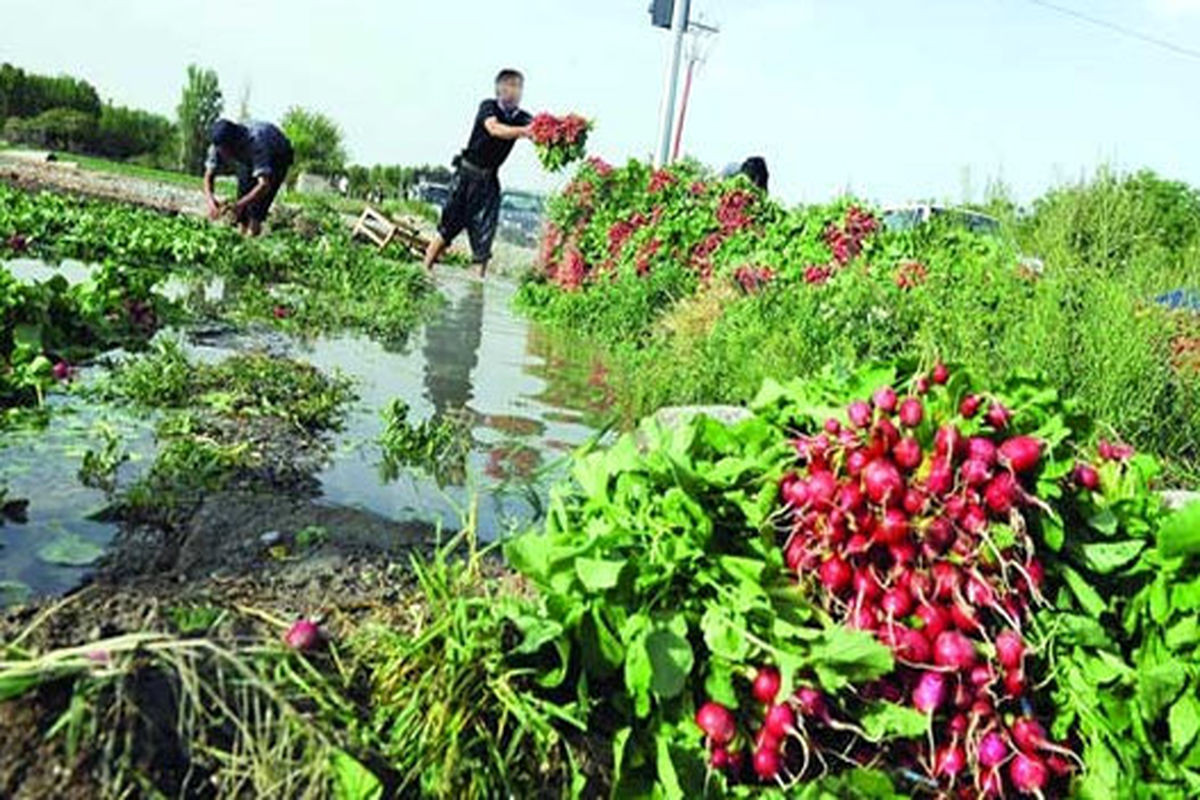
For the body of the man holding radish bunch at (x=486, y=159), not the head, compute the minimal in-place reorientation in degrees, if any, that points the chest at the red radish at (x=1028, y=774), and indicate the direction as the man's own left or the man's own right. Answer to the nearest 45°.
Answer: approximately 45° to the man's own right

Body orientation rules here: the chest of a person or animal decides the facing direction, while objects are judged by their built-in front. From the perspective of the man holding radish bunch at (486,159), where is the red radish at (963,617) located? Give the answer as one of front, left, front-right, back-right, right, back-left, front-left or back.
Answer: front-right

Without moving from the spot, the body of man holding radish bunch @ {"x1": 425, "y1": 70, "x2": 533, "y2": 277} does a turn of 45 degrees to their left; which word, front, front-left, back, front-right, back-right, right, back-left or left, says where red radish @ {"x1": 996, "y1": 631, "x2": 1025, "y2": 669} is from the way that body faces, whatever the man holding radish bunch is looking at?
right

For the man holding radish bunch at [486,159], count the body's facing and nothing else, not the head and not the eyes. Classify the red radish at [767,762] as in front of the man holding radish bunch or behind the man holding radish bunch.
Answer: in front

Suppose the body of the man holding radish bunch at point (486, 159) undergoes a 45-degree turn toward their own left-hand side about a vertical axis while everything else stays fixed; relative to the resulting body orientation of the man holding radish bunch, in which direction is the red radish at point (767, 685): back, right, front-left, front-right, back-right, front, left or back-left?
right

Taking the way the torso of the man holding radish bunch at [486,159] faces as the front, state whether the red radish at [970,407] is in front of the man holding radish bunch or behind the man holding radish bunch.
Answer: in front

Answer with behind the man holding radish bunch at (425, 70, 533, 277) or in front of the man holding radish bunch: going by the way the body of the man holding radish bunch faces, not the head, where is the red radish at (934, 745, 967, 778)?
in front

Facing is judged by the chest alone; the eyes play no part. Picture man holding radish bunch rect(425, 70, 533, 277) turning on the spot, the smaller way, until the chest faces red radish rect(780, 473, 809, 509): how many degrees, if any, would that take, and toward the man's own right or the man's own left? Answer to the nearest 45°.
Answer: approximately 45° to the man's own right

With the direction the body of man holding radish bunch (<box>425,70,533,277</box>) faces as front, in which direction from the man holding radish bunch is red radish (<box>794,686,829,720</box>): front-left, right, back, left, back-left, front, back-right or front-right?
front-right

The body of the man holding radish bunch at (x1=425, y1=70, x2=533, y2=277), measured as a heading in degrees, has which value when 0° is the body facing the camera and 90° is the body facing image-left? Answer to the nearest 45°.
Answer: approximately 315°

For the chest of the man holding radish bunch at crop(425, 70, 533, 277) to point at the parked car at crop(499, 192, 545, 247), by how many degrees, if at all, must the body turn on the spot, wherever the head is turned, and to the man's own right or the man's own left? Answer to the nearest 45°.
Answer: approximately 135° to the man's own left

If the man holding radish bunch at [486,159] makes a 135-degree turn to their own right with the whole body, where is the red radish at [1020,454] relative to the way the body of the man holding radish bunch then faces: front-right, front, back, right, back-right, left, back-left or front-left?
left
